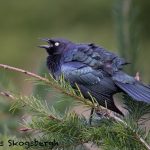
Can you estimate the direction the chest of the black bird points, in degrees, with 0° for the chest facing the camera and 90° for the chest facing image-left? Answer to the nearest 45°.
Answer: approximately 90°
